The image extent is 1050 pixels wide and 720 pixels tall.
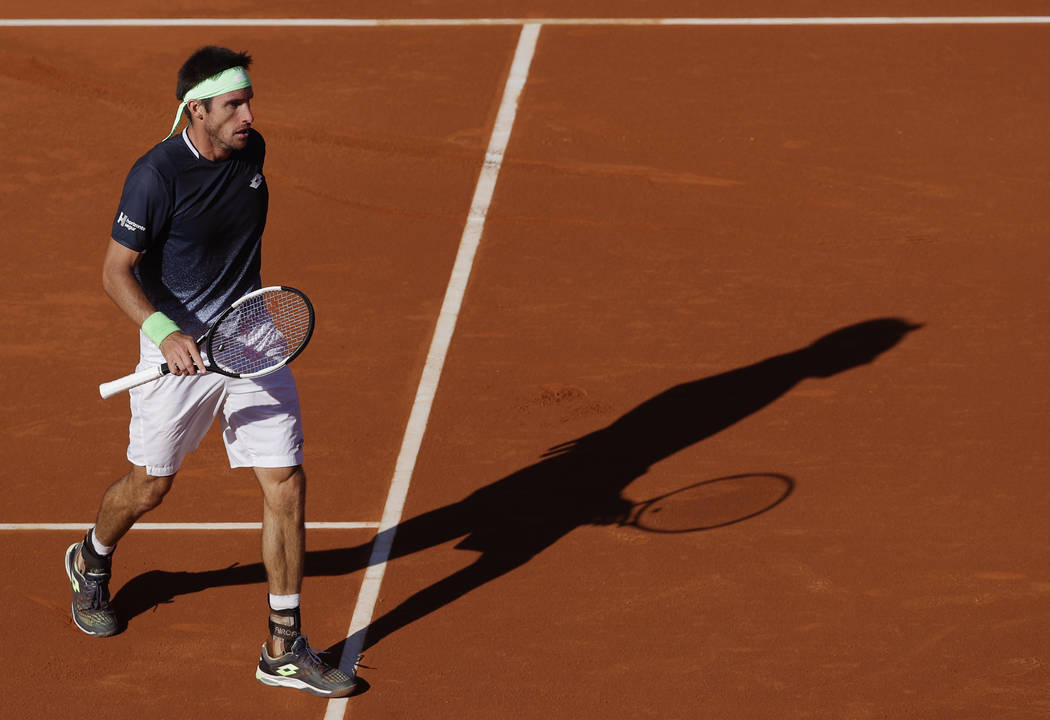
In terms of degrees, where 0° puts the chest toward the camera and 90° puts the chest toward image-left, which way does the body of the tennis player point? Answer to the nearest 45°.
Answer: approximately 315°
